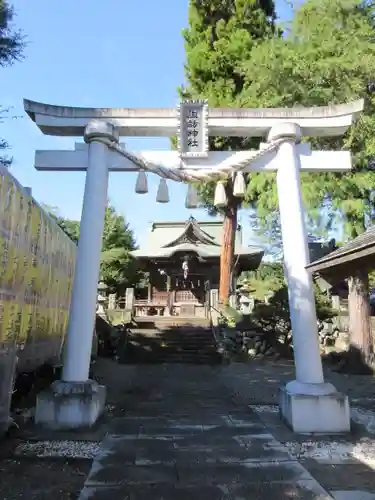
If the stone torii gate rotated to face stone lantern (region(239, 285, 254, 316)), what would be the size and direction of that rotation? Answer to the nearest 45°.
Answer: approximately 180°

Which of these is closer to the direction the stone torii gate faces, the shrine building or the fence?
the fence

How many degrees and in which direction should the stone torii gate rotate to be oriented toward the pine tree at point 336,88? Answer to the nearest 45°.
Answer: approximately 135° to its left

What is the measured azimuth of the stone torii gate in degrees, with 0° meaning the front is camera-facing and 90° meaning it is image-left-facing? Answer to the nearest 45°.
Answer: approximately 0°

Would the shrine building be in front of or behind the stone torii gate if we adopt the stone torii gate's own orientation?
behind
